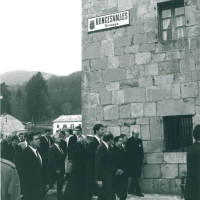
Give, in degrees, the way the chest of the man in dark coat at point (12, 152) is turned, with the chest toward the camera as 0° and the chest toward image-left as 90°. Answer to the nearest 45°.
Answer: approximately 315°

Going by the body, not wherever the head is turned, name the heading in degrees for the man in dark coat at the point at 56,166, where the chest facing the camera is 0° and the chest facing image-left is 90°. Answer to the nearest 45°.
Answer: approximately 315°

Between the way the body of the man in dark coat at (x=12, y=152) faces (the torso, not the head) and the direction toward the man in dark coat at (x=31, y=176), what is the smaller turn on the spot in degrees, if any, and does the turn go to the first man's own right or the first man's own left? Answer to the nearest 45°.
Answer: approximately 45° to the first man's own right

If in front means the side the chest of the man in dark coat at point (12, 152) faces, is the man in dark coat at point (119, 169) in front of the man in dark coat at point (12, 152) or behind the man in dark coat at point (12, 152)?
in front

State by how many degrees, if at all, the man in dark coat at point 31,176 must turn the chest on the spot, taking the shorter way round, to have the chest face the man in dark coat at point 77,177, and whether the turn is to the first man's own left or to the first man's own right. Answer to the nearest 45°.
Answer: approximately 90° to the first man's own left

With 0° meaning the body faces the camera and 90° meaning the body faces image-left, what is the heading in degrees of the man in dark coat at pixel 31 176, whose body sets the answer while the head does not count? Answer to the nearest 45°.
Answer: approximately 315°

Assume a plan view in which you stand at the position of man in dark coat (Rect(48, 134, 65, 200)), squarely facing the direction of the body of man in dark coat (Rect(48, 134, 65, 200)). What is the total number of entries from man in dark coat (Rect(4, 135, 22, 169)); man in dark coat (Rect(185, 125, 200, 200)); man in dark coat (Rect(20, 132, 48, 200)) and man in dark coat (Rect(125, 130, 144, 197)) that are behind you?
1
